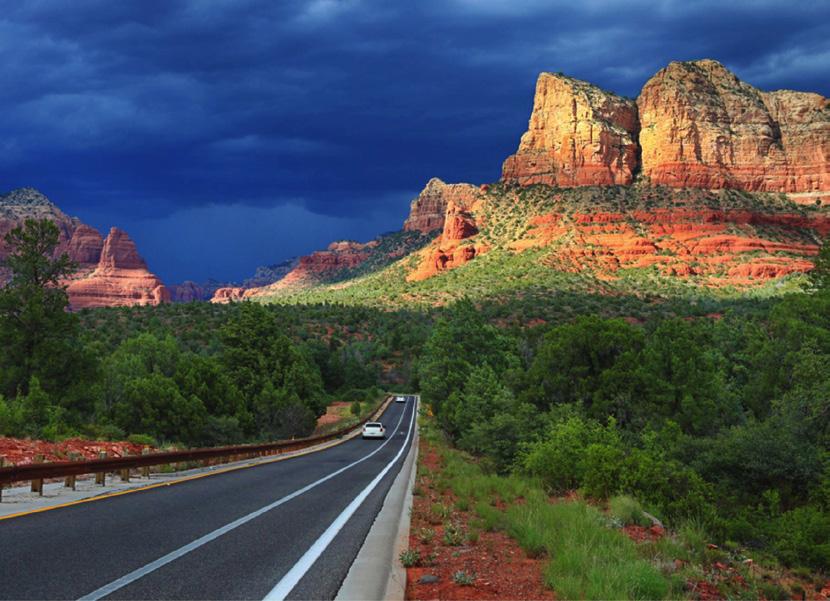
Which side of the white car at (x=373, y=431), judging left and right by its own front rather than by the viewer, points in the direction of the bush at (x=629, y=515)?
back

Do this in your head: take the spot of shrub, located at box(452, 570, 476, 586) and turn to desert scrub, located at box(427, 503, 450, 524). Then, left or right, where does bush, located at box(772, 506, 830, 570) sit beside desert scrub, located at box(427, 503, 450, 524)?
right

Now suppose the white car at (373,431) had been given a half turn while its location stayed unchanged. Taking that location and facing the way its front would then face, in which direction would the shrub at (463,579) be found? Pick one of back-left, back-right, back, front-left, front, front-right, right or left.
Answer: front

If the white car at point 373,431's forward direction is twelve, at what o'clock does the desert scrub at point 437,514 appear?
The desert scrub is roughly at 6 o'clock from the white car.

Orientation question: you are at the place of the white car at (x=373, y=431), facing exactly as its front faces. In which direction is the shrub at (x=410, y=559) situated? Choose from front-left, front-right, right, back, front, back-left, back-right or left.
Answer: back

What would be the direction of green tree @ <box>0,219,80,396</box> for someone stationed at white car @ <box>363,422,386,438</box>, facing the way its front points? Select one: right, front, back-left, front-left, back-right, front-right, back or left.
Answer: back-left

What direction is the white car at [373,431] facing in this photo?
away from the camera

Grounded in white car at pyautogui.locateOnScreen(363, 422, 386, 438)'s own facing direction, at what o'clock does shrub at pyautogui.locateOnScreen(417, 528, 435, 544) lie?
The shrub is roughly at 6 o'clock from the white car.

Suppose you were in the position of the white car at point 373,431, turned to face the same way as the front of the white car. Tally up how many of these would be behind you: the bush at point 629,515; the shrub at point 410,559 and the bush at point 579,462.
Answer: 3

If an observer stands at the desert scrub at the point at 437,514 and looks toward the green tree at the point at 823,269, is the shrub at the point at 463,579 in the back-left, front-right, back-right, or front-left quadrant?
back-right

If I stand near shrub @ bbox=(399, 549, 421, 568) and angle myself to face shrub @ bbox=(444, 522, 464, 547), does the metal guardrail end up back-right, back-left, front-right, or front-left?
front-left

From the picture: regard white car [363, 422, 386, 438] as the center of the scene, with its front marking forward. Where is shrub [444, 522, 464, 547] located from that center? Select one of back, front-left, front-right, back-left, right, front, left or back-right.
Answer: back

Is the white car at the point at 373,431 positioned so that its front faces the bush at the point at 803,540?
no

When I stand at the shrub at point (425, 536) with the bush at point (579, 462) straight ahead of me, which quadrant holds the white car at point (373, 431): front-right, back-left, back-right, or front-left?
front-left

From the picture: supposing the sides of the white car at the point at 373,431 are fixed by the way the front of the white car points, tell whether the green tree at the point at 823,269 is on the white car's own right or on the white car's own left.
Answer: on the white car's own right
